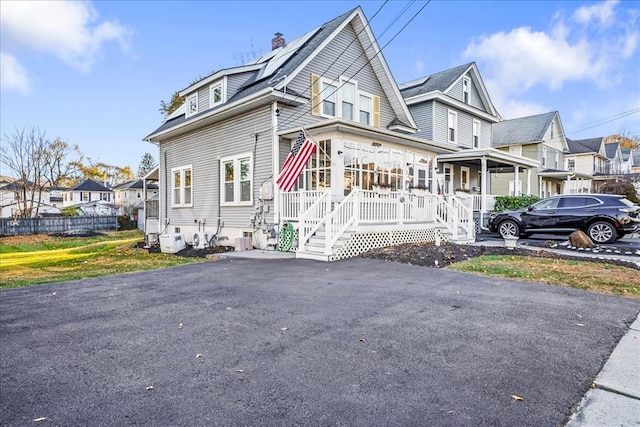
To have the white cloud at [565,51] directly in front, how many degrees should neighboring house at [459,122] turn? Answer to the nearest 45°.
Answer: approximately 90° to its left

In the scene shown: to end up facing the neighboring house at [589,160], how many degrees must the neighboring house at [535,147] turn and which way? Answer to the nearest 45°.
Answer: approximately 135° to its left

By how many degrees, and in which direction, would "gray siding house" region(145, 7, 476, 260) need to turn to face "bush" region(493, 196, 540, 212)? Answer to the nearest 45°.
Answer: approximately 90° to its left

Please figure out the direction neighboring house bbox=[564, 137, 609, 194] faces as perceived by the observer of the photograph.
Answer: facing the viewer and to the right of the viewer

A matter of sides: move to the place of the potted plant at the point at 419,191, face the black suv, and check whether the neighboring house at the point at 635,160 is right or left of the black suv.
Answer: left

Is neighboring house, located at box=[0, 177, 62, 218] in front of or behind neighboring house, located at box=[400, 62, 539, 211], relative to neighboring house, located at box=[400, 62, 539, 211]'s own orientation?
behind

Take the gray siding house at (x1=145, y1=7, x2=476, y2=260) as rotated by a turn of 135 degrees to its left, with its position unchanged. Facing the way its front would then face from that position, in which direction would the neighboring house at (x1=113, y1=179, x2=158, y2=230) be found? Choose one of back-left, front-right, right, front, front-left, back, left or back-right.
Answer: front-left

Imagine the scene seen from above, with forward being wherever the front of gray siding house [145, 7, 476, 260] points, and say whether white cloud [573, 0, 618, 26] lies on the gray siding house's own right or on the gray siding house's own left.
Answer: on the gray siding house's own left

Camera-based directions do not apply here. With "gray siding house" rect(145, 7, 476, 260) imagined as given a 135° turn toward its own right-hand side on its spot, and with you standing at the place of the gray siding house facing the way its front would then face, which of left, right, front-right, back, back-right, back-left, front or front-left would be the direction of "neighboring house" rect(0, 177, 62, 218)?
front-right

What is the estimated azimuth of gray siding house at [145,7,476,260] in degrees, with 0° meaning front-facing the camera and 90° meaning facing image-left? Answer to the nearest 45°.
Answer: approximately 315°
